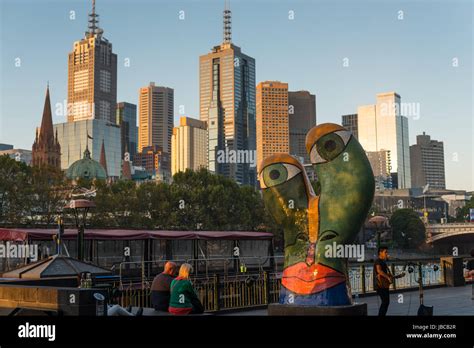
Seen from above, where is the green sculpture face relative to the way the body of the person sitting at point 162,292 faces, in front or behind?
in front

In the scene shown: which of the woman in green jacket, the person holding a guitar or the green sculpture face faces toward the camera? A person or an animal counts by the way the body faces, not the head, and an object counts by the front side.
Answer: the green sculpture face

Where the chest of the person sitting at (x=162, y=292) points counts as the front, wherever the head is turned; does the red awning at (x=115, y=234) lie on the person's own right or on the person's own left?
on the person's own left

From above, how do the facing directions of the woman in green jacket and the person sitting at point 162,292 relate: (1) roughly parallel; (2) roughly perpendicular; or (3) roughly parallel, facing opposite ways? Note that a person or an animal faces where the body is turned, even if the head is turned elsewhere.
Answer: roughly parallel

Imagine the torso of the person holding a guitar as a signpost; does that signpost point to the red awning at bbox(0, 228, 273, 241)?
no

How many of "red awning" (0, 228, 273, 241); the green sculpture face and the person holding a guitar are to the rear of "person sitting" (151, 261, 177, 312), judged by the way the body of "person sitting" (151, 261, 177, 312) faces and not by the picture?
0

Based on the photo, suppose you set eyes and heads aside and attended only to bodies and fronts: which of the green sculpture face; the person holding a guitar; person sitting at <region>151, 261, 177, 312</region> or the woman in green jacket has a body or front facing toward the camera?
the green sculpture face

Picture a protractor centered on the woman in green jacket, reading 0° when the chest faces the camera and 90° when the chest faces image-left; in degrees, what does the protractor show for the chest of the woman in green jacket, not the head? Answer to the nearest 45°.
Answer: approximately 225°

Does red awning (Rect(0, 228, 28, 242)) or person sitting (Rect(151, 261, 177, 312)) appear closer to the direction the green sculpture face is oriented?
the person sitting

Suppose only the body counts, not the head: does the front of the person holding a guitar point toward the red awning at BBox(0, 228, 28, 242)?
no
